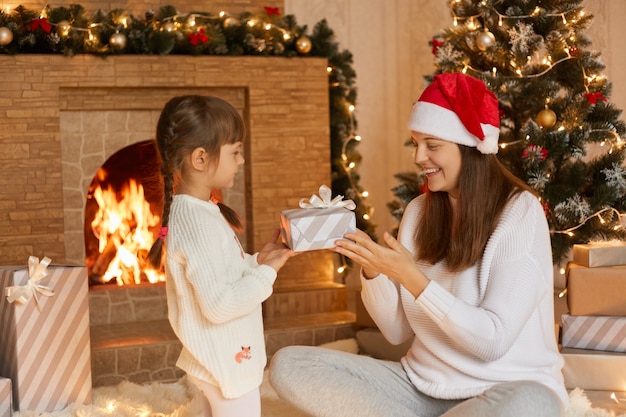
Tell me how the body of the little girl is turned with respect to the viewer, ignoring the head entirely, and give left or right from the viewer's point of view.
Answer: facing to the right of the viewer

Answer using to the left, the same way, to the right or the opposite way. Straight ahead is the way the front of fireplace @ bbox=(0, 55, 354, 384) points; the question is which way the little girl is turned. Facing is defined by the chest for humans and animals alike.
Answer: to the left

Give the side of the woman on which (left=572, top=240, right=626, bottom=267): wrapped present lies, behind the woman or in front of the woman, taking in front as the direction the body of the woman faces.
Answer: behind

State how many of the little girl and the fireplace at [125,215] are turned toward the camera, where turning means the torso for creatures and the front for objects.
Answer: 1

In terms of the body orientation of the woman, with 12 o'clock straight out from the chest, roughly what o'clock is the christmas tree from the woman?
The christmas tree is roughly at 5 o'clock from the woman.

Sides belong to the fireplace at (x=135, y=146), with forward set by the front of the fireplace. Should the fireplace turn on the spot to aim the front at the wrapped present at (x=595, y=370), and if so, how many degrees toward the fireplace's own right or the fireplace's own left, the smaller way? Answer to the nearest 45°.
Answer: approximately 45° to the fireplace's own left

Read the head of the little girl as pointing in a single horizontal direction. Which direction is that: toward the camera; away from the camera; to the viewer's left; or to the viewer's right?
to the viewer's right

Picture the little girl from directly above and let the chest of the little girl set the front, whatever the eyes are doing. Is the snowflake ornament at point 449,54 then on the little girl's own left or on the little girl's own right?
on the little girl's own left

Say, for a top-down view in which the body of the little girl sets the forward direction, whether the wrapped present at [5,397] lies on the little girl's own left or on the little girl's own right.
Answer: on the little girl's own left

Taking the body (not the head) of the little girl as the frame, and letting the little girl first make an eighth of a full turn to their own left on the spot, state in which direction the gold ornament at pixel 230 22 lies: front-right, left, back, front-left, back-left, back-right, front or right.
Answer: front-left
